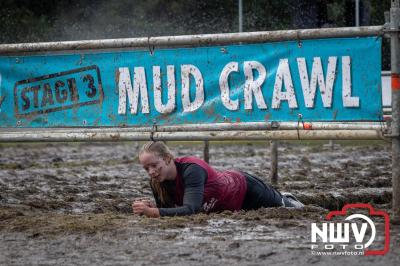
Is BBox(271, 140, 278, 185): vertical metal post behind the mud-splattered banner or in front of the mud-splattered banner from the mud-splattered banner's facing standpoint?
behind

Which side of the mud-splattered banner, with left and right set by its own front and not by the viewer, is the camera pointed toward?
front

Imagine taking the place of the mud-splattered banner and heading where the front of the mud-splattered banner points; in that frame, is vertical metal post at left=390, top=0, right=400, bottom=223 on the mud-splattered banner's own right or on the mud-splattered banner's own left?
on the mud-splattered banner's own left
